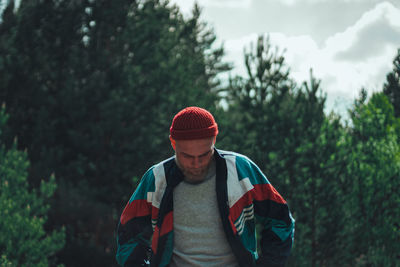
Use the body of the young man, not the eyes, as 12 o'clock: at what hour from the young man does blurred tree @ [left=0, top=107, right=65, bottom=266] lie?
The blurred tree is roughly at 5 o'clock from the young man.

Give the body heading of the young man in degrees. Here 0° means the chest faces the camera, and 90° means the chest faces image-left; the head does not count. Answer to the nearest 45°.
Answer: approximately 0°

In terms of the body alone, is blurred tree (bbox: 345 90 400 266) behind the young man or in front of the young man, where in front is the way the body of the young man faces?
behind

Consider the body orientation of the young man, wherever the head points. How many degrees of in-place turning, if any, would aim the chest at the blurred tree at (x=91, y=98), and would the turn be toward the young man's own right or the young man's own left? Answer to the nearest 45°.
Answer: approximately 180°

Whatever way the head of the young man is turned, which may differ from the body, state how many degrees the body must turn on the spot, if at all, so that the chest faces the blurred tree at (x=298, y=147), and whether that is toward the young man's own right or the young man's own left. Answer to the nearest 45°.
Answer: approximately 180°
